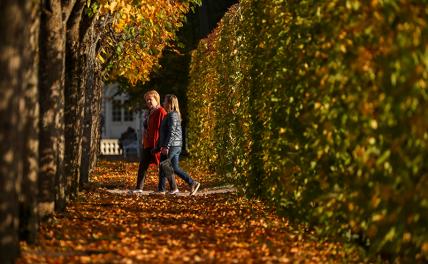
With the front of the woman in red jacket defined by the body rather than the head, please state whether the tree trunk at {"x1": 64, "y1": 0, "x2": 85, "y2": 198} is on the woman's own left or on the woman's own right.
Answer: on the woman's own left

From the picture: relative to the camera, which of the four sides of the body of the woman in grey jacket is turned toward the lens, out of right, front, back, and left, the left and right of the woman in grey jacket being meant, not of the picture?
left

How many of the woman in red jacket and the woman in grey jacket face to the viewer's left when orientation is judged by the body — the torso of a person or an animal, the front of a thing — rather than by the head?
2

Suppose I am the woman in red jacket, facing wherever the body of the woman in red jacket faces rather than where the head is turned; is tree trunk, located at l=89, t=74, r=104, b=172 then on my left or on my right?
on my right

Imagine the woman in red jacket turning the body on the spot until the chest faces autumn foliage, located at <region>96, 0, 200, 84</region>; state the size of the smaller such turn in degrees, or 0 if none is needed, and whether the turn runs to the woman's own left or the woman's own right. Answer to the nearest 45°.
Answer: approximately 90° to the woman's own right

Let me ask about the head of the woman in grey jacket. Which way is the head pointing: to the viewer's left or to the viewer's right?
to the viewer's left

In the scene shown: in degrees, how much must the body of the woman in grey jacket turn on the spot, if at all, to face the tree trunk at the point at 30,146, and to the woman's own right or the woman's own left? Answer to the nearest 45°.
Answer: approximately 90° to the woman's own left

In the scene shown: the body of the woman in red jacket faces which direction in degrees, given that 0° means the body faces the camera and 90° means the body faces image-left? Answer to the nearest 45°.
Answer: approximately 90°

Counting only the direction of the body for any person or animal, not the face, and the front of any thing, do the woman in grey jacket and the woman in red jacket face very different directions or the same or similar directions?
same or similar directions

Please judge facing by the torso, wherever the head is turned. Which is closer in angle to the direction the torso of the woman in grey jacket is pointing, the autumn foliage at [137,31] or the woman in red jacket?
the woman in red jacket

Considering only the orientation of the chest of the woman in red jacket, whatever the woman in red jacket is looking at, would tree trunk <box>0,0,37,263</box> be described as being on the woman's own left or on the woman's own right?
on the woman's own left
